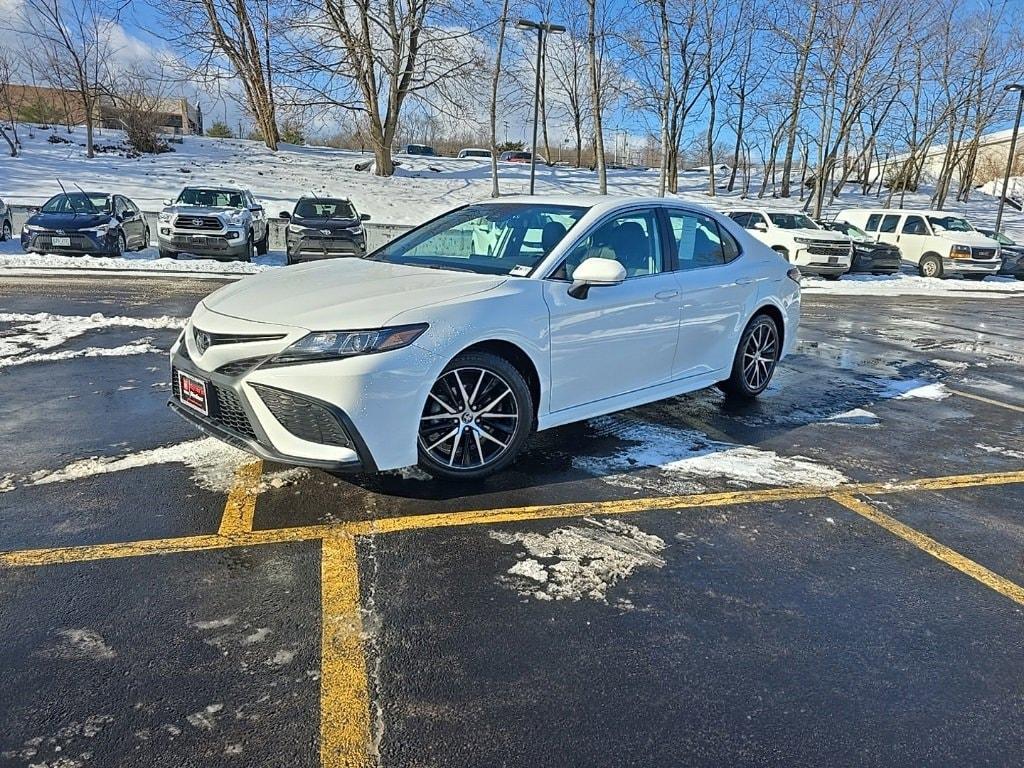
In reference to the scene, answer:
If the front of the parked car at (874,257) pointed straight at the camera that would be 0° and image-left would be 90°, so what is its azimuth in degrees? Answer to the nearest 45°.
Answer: approximately 315°

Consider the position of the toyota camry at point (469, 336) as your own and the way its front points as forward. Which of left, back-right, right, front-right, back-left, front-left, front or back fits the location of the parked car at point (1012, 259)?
back

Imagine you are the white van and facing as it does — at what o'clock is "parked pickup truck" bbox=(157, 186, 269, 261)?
The parked pickup truck is roughly at 3 o'clock from the white van.

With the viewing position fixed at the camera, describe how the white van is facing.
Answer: facing the viewer and to the right of the viewer

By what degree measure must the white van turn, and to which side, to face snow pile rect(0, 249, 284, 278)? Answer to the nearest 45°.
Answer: approximately 90° to its right

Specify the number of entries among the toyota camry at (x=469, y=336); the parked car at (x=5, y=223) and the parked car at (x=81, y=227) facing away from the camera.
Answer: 0

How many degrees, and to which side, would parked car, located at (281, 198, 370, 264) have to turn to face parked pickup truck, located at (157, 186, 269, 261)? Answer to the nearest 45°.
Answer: approximately 90° to its right

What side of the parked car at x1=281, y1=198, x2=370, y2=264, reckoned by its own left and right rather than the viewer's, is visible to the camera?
front

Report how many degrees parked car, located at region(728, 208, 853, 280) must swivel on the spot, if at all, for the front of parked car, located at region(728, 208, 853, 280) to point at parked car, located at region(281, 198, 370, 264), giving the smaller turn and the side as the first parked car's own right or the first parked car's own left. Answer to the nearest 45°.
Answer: approximately 90° to the first parked car's own right

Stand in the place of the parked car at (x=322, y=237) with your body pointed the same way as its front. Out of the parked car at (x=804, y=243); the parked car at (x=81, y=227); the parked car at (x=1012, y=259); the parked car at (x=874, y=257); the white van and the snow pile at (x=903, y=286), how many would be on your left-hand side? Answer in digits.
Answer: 5

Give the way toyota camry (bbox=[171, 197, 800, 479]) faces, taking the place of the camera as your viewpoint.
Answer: facing the viewer and to the left of the viewer

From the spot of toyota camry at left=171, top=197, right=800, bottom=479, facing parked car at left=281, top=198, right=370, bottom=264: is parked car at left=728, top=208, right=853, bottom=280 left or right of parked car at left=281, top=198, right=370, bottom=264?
right

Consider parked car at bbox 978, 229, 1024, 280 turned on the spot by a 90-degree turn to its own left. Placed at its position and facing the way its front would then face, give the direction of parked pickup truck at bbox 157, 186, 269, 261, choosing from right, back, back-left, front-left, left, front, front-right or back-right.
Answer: back

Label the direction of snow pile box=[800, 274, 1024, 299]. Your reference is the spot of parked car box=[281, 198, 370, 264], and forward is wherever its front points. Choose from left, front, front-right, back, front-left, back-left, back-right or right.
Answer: left

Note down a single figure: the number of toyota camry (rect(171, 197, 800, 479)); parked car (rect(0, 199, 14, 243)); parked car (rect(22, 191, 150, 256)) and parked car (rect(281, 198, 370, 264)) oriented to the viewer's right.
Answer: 0
